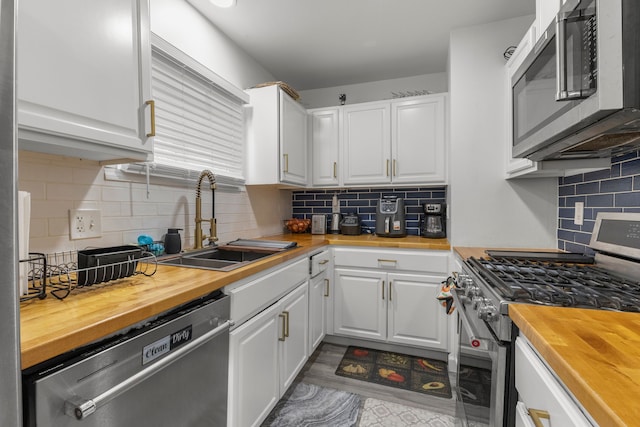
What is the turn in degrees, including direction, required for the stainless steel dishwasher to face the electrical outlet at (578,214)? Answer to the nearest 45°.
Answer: approximately 45° to its left

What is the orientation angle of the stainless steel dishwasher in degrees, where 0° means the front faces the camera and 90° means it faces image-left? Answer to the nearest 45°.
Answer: approximately 315°

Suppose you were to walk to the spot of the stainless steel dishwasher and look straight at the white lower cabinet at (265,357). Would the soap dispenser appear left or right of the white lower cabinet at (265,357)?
left

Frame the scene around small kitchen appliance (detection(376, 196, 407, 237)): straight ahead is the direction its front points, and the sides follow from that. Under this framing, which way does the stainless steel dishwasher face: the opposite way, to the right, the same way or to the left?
to the left

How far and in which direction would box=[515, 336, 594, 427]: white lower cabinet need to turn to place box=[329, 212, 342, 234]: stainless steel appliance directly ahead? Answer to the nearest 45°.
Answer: approximately 45° to its right

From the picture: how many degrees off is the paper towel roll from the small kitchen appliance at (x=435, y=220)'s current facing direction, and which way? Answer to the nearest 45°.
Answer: approximately 45° to its right

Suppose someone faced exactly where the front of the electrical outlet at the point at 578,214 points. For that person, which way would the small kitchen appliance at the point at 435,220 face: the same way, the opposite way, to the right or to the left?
to the left
